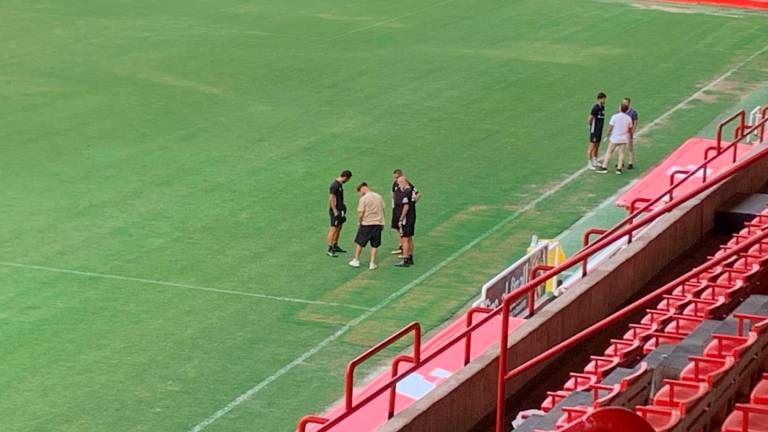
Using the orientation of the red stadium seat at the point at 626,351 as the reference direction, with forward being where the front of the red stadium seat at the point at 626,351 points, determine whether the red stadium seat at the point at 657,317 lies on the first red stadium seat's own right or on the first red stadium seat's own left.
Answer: on the first red stadium seat's own right

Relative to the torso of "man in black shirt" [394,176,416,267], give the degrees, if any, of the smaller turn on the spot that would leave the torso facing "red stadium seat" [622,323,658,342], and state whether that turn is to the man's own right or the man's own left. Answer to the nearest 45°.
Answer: approximately 90° to the man's own left

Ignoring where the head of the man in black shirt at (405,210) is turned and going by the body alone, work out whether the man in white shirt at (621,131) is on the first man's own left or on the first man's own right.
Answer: on the first man's own right

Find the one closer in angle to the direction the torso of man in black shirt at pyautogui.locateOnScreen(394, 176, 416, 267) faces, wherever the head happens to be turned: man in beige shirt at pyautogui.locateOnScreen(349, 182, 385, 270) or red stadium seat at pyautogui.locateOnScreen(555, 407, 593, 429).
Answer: the man in beige shirt

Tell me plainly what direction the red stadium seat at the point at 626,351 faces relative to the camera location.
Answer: facing away from the viewer and to the left of the viewer

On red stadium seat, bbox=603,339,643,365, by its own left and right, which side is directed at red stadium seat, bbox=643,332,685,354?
right

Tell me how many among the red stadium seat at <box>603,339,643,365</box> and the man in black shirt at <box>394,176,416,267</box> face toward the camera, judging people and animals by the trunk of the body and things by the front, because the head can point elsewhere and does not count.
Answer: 0

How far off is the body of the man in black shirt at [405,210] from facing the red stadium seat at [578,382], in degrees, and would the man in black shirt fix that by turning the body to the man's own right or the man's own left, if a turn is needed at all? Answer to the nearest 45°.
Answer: approximately 90° to the man's own left

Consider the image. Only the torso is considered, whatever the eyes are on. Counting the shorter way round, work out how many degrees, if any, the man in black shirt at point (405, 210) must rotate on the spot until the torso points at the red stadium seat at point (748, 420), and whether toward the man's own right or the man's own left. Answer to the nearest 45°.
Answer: approximately 90° to the man's own left

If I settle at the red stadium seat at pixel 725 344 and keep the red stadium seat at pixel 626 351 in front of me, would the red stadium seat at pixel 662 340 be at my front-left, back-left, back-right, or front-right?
front-right

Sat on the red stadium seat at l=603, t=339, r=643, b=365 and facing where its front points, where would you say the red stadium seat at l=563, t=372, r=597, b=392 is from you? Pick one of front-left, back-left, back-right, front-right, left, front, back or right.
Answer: left

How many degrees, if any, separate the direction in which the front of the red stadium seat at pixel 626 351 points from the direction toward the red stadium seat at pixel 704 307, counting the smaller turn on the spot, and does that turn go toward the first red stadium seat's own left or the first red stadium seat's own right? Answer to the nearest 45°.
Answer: approximately 90° to the first red stadium seat's own right

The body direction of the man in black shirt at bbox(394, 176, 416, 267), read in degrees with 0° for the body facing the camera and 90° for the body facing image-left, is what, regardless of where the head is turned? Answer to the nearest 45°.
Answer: approximately 90°

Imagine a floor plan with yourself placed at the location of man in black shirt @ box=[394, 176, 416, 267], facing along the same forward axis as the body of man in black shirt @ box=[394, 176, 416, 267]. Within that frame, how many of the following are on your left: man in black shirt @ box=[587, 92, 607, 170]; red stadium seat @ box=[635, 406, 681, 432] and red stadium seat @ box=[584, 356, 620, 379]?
2

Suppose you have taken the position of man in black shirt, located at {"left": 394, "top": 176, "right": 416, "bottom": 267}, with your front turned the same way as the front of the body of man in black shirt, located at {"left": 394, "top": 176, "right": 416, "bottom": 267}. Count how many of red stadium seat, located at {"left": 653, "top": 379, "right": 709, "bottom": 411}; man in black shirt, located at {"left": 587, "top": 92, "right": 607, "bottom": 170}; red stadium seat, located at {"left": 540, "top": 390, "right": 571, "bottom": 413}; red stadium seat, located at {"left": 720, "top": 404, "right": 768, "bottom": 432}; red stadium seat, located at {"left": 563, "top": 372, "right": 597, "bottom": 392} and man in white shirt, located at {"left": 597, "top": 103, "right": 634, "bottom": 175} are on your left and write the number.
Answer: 4
